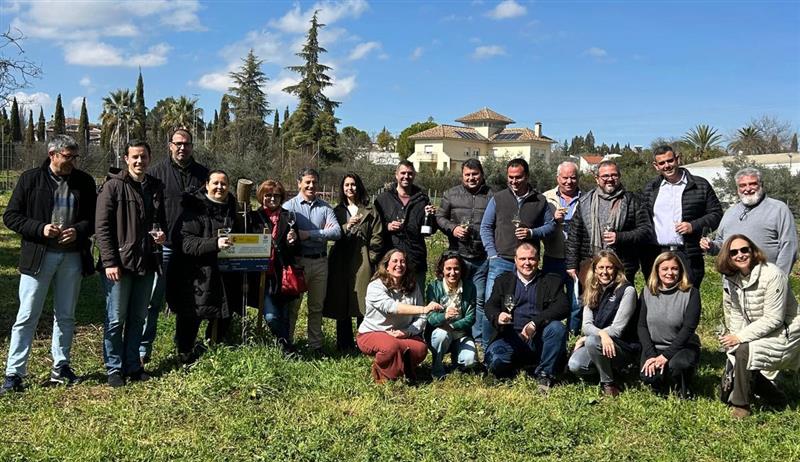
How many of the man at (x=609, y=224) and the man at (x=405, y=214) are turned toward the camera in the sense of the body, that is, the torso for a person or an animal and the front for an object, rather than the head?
2

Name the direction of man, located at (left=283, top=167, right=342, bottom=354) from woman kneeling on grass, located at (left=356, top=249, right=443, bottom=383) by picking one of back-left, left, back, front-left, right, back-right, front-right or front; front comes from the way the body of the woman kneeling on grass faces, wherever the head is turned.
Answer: back

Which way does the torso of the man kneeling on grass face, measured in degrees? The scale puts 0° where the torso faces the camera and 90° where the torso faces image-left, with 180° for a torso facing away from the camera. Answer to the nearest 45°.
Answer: approximately 0°
